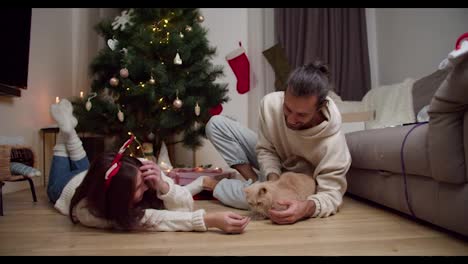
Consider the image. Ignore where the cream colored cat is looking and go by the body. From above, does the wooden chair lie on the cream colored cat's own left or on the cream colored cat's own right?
on the cream colored cat's own right

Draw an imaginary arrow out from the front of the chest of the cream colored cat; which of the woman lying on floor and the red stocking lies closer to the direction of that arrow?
the woman lying on floor

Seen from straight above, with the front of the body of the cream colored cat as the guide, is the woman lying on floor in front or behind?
in front

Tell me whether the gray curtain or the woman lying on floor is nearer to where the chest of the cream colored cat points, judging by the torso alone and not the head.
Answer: the woman lying on floor

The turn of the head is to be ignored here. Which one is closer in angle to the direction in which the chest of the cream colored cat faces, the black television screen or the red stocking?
the black television screen

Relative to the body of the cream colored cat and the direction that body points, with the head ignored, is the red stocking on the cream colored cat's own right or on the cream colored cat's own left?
on the cream colored cat's own right

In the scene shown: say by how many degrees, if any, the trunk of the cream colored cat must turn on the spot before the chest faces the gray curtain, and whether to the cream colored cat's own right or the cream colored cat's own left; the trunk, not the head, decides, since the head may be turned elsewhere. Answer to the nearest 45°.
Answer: approximately 135° to the cream colored cat's own right

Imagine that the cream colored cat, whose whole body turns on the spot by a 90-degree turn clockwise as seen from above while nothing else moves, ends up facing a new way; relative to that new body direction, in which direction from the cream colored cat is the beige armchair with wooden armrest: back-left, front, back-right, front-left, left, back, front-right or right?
right

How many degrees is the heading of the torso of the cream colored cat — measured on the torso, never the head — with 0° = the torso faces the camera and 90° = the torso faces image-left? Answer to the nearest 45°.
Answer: approximately 45°
